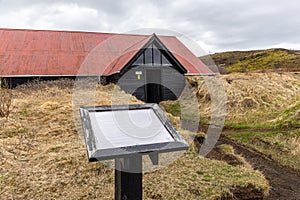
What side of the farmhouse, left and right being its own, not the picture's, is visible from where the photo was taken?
front

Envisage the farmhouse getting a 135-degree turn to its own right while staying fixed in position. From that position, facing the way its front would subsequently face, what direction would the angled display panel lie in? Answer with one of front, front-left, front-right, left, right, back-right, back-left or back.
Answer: back-left
